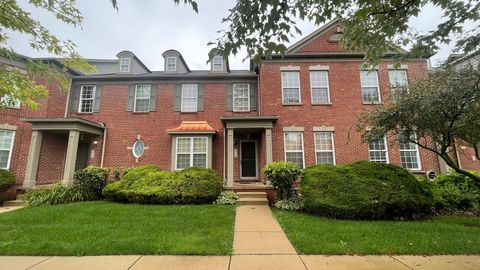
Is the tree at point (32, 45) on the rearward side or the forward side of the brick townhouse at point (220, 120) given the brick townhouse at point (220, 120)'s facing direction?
on the forward side

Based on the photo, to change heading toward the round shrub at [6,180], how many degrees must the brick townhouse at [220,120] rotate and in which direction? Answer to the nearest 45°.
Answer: approximately 90° to its right

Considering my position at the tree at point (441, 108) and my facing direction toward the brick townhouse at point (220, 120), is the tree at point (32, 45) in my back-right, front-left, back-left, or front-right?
front-left

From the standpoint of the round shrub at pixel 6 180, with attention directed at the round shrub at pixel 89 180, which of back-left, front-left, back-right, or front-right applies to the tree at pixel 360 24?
front-right

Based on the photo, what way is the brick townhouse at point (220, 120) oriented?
toward the camera

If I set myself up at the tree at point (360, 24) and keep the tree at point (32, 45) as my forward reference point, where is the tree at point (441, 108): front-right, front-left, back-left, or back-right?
back-right

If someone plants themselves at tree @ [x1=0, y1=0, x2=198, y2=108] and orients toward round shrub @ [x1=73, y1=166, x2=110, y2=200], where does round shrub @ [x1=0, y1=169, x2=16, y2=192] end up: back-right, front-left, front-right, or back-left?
front-left

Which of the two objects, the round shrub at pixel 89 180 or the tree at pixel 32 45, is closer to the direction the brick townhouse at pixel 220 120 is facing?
the tree

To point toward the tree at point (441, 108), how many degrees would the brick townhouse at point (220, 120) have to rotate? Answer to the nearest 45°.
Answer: approximately 45° to its left
